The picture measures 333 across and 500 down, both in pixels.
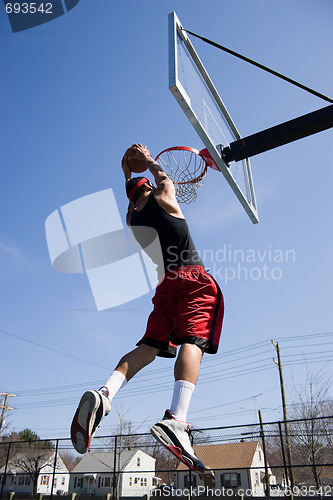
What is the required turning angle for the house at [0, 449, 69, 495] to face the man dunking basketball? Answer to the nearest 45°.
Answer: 0° — it already faces them

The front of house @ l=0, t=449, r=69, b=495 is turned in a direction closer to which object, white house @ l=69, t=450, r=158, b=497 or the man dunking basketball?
the man dunking basketball

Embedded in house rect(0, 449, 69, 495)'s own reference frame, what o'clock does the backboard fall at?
The backboard is roughly at 12 o'clock from the house.

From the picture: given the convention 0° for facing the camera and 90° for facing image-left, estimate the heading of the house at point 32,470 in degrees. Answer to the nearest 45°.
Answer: approximately 0°

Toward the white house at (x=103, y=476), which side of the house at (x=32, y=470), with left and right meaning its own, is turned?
left

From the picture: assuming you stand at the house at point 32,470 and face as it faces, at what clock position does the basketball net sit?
The basketball net is roughly at 12 o'clock from the house.
